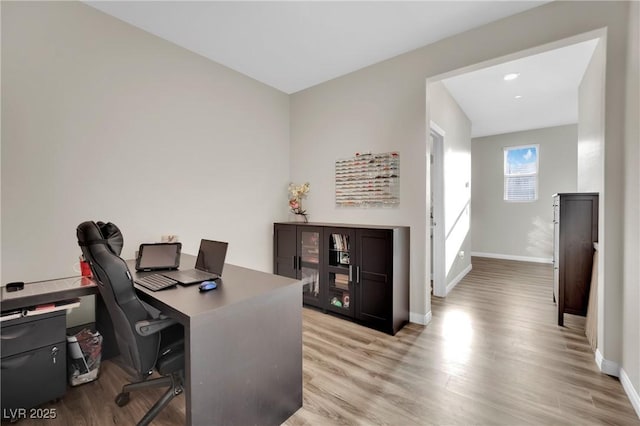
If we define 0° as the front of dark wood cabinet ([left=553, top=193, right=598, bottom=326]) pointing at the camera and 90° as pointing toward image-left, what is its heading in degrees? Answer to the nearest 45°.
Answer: approximately 90°

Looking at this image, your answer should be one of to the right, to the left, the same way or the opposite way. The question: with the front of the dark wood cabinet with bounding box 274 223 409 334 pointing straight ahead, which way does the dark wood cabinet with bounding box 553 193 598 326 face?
to the right

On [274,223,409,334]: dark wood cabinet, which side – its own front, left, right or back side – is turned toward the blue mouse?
front

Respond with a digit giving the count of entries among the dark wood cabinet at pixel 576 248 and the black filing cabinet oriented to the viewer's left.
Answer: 1

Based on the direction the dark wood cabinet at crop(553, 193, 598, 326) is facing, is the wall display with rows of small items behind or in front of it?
in front

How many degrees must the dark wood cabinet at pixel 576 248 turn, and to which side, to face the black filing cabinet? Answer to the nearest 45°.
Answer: approximately 45° to its left

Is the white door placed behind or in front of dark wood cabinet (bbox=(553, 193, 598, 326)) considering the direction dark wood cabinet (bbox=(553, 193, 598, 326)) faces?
in front

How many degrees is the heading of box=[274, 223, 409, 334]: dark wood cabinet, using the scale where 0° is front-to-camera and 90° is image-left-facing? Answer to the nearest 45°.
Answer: approximately 45°
